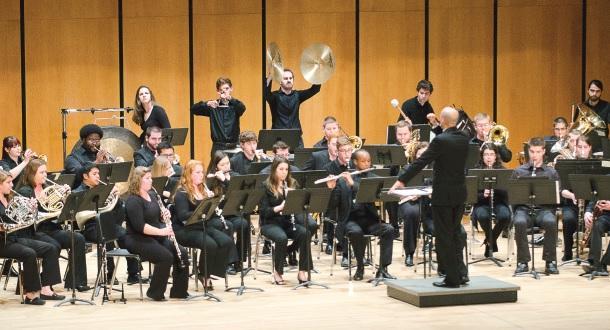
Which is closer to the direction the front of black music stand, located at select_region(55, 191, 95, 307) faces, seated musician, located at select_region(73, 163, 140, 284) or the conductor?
the seated musician

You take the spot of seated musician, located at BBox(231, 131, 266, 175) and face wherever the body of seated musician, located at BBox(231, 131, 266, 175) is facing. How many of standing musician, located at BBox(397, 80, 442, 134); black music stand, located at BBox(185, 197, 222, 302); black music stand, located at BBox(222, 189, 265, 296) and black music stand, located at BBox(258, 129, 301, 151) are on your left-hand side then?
2

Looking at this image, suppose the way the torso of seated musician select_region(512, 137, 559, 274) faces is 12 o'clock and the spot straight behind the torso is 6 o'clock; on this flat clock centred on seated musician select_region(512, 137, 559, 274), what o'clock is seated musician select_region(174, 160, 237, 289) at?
seated musician select_region(174, 160, 237, 289) is roughly at 2 o'clock from seated musician select_region(512, 137, 559, 274).

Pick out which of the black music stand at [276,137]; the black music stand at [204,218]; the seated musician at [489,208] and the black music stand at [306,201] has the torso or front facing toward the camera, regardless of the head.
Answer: the seated musician

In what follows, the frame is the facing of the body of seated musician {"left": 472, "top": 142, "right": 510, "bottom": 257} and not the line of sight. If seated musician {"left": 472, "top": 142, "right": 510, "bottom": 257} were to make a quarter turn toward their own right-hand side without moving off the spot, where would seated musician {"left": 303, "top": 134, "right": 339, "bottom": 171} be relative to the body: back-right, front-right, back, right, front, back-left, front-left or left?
front

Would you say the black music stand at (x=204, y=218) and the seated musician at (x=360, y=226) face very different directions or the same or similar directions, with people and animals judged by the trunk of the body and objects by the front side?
very different directions

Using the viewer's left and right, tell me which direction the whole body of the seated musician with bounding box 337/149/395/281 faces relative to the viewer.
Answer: facing the viewer and to the right of the viewer

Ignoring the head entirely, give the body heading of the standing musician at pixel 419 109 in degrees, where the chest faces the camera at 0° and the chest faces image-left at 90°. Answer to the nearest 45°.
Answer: approximately 0°

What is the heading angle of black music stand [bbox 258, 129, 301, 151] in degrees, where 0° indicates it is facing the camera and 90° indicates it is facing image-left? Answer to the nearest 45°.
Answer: approximately 180°

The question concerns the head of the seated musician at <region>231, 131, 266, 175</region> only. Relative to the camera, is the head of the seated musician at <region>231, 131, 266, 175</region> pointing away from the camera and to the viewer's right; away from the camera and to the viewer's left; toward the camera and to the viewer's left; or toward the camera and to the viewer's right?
toward the camera and to the viewer's right

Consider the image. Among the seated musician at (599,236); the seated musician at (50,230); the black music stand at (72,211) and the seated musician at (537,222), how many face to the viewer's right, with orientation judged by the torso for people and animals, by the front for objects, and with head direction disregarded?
1

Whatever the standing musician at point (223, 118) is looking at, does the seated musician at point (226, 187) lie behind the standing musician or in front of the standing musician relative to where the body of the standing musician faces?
in front

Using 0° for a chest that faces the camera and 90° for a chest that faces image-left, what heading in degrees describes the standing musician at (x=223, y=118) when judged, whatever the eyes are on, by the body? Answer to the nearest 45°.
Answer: approximately 0°
